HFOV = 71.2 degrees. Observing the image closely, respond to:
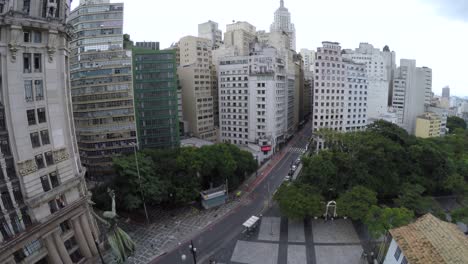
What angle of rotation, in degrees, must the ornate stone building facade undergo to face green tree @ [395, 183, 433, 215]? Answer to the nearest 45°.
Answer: approximately 45° to its left

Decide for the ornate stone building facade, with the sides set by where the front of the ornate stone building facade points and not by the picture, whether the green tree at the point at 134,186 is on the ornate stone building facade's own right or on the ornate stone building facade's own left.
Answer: on the ornate stone building facade's own left

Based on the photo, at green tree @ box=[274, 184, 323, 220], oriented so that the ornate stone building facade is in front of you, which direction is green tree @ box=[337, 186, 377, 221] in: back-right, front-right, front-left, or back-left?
back-left

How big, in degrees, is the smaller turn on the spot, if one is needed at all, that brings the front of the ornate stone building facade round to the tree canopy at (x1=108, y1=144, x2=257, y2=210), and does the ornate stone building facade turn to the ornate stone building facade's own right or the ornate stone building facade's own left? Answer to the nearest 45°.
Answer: approximately 90° to the ornate stone building facade's own left

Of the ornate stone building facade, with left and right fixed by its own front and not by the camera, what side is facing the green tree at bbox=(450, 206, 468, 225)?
front

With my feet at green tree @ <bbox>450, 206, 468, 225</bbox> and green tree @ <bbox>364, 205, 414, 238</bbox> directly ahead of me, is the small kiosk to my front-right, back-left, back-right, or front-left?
front-right
